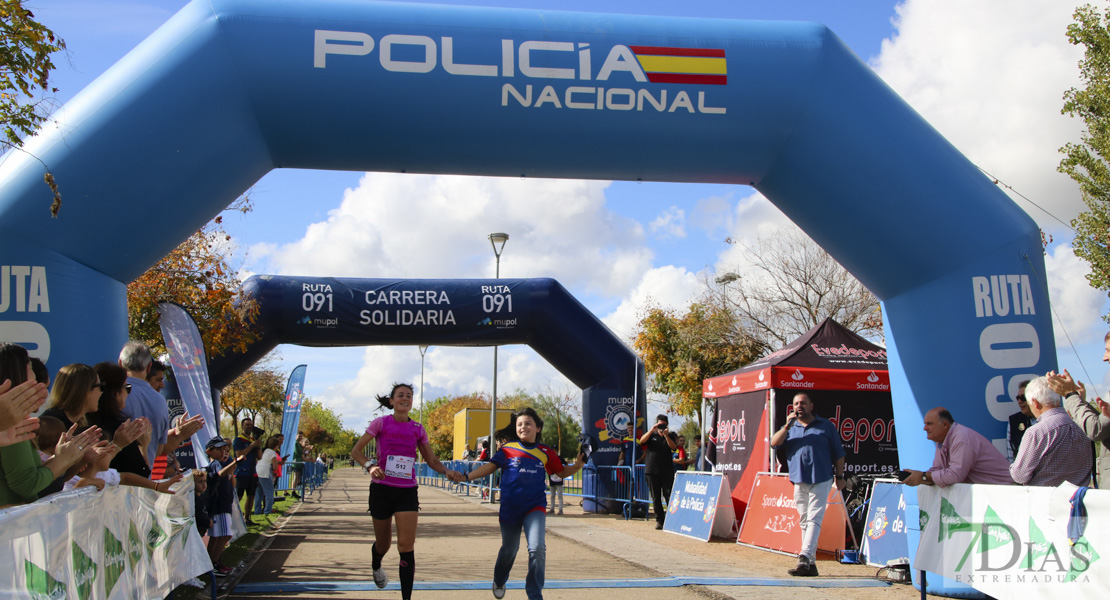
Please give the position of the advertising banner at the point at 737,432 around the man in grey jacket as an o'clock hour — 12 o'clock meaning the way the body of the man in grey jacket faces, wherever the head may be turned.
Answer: The advertising banner is roughly at 2 o'clock from the man in grey jacket.

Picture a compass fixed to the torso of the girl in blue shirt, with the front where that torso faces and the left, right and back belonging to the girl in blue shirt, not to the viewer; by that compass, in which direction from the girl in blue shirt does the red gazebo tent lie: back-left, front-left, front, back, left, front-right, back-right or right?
back-left

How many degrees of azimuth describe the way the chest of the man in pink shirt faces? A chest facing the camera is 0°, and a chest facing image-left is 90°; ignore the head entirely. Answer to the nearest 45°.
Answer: approximately 90°

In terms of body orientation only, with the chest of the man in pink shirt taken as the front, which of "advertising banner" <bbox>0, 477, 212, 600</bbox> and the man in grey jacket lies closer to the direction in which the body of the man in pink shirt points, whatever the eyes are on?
the advertising banner

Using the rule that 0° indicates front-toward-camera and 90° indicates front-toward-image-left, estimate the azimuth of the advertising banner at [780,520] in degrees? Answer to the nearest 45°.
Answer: approximately 45°

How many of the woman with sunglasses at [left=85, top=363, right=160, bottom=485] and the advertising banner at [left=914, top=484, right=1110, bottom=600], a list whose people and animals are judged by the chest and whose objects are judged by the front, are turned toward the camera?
1

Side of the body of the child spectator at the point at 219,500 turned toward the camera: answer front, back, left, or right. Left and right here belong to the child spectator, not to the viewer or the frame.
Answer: right

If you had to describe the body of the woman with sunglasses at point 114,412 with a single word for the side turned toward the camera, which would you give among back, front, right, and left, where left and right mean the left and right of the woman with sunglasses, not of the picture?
right

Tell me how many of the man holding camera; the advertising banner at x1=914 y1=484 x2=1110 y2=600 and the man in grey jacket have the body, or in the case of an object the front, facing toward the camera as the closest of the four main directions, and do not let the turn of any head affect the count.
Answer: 2

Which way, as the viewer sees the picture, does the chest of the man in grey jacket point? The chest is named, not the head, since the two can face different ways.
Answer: to the viewer's left

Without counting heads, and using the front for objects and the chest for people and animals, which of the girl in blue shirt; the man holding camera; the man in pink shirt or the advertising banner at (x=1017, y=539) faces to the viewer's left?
the man in pink shirt
